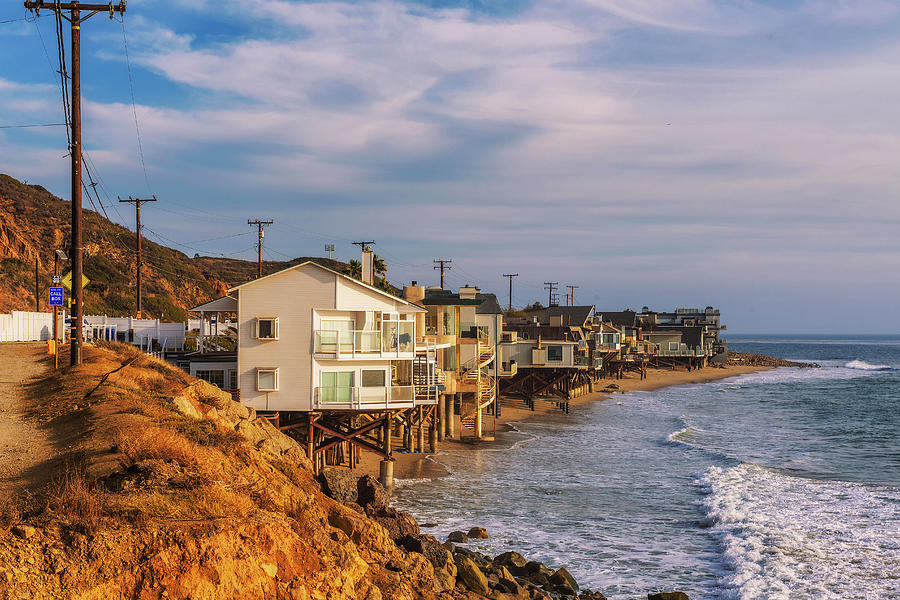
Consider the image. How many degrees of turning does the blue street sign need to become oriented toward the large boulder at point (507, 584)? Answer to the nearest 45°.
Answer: approximately 45° to its left

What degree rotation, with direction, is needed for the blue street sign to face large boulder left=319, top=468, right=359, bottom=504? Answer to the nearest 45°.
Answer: approximately 45° to its left

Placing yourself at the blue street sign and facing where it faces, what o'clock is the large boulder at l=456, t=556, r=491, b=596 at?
The large boulder is roughly at 11 o'clock from the blue street sign.

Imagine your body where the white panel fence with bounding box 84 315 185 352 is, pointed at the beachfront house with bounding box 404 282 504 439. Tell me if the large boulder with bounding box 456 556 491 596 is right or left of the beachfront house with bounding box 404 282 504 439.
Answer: right

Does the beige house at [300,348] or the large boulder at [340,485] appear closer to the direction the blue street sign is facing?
the large boulder

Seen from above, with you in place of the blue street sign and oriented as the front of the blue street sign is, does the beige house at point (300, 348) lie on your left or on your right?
on your left

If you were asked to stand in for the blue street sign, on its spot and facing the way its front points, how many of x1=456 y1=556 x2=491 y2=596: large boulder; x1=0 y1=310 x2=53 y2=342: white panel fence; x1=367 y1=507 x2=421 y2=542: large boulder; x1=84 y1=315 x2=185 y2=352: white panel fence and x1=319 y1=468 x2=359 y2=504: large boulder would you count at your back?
2

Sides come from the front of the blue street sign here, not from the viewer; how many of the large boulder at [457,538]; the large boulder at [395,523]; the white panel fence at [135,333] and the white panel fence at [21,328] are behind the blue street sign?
2

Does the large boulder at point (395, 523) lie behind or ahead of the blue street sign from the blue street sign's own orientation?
ahead

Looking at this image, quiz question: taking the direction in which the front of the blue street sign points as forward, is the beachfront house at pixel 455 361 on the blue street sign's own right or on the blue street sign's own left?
on the blue street sign's own left

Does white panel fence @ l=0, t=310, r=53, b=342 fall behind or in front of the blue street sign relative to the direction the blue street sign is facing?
behind

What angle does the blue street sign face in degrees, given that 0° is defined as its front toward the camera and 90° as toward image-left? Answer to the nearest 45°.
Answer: approximately 0°

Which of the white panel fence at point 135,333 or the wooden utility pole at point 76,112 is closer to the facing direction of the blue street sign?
the wooden utility pole

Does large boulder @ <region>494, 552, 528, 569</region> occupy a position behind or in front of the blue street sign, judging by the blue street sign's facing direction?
in front

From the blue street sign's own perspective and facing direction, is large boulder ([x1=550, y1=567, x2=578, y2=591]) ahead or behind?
ahead
